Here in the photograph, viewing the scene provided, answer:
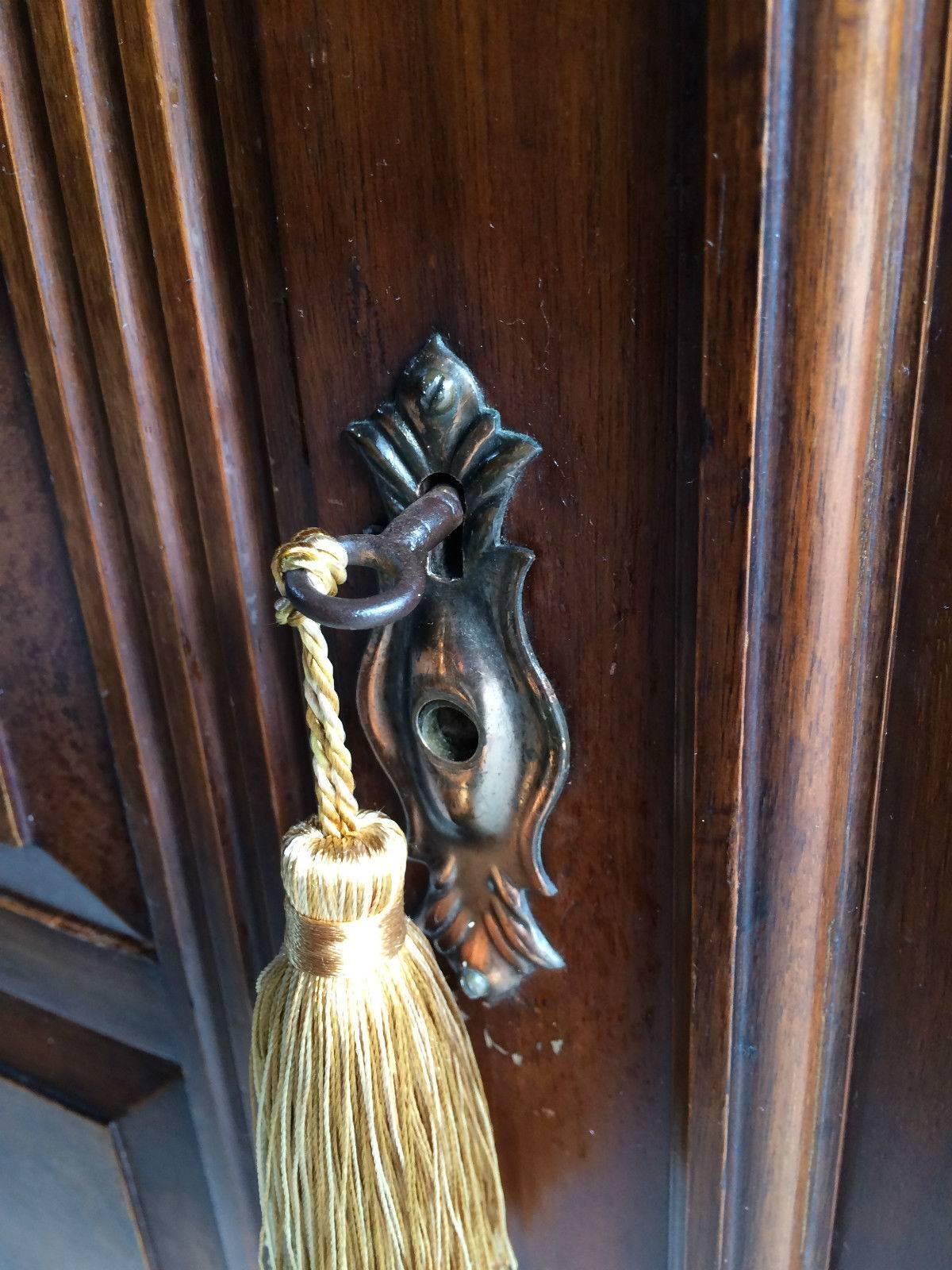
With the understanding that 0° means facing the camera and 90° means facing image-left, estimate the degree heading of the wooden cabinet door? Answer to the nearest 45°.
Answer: approximately 45°
